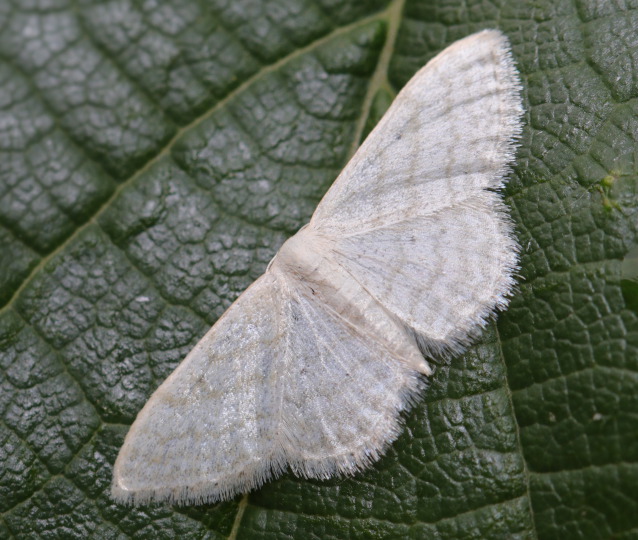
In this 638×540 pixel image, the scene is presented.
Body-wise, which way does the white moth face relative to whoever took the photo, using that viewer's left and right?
facing away from the viewer and to the left of the viewer
